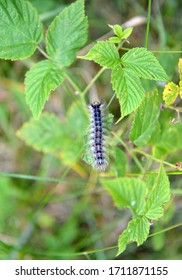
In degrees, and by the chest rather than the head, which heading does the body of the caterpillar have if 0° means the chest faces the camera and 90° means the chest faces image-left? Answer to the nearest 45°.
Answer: approximately 180°
